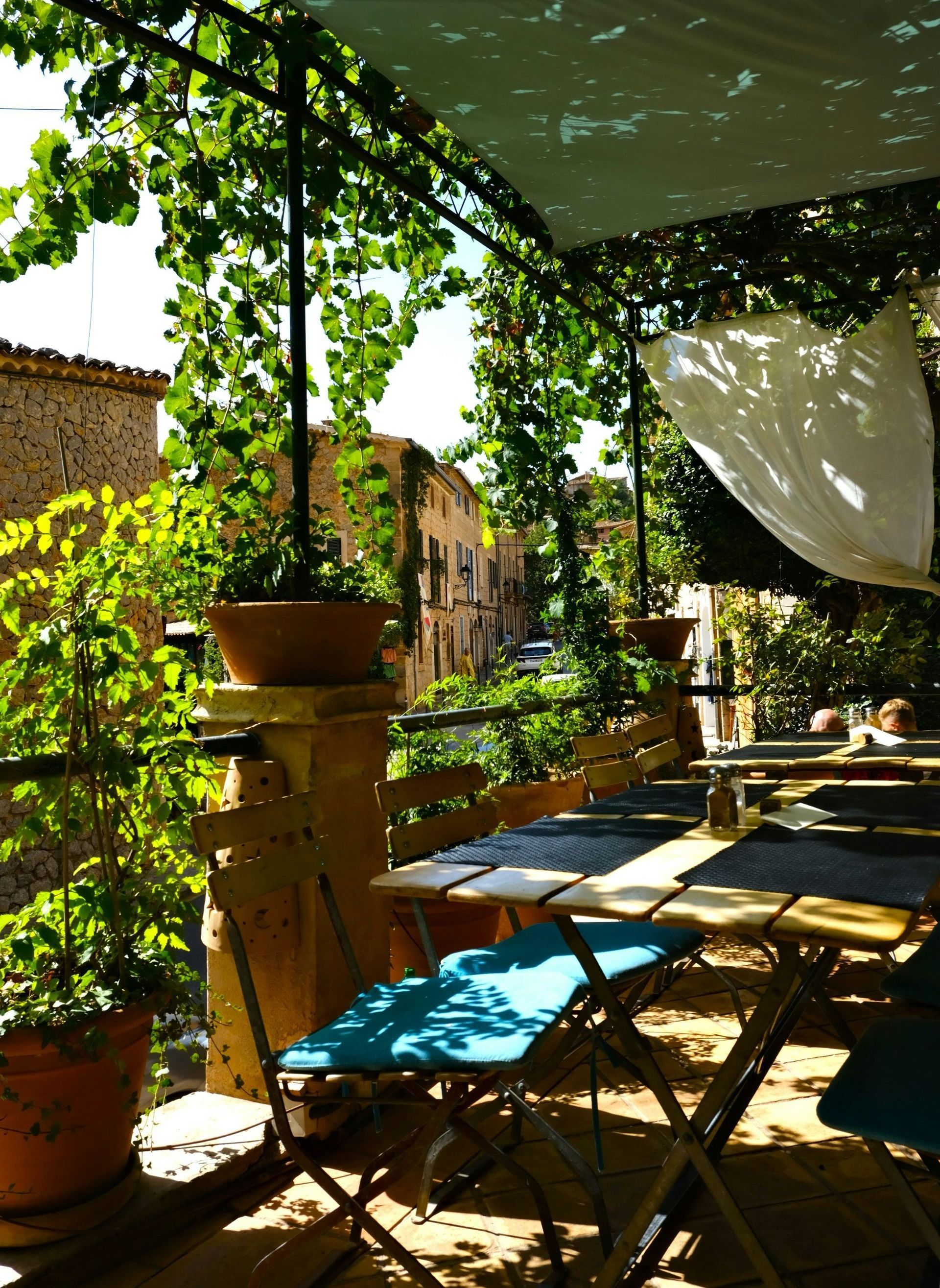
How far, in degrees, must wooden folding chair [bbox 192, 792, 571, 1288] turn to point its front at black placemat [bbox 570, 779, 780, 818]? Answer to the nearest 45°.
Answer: approximately 90° to its left

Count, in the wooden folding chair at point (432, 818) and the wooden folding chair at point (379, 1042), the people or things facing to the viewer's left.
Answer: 0

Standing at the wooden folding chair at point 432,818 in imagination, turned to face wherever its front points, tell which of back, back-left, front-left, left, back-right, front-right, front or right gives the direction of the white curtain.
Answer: left

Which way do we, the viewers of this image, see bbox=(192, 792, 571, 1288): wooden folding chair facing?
facing the viewer and to the right of the viewer

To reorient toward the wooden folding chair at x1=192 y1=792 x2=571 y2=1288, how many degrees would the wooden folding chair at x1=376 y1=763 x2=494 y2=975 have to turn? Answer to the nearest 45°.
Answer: approximately 45° to its right

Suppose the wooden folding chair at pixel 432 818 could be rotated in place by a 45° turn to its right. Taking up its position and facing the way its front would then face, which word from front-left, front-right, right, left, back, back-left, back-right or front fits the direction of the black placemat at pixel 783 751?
back-left

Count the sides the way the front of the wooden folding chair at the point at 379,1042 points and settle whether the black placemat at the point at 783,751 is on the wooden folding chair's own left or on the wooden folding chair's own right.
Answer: on the wooden folding chair's own left

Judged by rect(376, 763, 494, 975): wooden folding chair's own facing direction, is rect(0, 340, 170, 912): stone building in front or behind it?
behind
